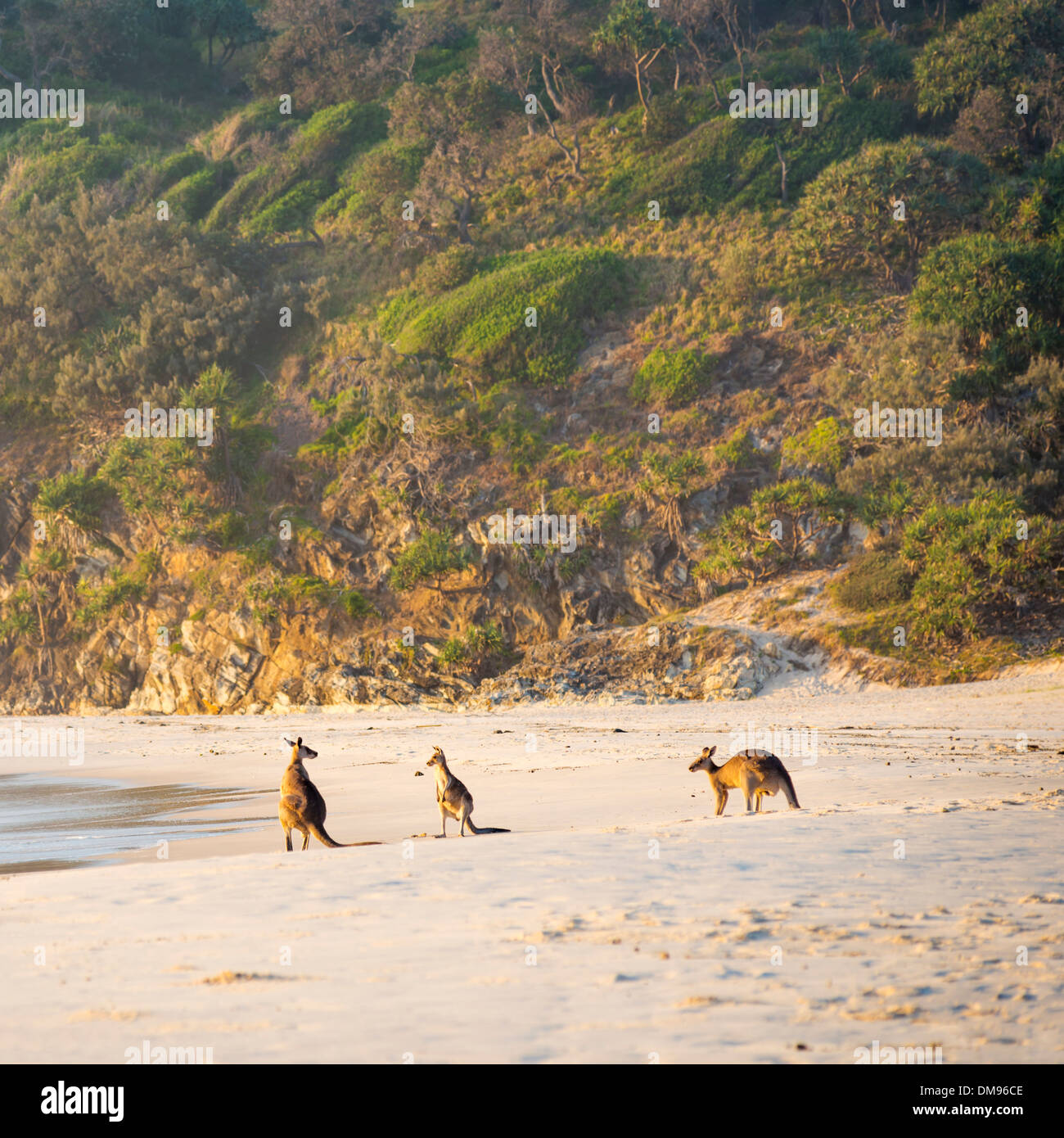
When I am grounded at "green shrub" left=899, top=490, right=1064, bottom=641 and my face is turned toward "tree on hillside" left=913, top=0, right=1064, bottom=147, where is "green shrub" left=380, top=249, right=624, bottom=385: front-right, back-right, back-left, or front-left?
front-left

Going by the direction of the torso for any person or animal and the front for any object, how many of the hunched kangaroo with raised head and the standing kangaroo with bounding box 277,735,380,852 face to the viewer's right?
0

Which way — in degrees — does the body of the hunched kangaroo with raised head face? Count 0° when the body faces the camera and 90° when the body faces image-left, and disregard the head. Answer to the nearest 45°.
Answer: approximately 90°

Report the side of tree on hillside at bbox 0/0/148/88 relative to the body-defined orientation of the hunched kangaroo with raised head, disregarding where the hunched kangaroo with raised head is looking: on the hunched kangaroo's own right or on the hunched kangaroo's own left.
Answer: on the hunched kangaroo's own right

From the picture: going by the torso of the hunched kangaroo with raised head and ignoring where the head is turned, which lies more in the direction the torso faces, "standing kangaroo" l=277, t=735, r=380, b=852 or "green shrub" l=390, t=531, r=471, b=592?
the standing kangaroo

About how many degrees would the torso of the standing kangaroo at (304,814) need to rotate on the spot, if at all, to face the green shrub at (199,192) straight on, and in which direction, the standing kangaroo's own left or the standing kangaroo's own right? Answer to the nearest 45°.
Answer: approximately 45° to the standing kangaroo's own right

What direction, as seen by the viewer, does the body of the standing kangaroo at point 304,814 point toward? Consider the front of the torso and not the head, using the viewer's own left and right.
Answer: facing away from the viewer and to the left of the viewer

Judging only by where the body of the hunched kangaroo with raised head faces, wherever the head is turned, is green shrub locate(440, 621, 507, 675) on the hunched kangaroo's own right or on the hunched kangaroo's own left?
on the hunched kangaroo's own right

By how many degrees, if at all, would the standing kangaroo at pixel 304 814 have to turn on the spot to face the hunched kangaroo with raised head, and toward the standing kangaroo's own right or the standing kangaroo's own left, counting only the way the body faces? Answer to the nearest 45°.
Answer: approximately 135° to the standing kangaroo's own right

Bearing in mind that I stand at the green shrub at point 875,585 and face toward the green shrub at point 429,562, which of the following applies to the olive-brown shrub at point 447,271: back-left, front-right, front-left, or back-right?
front-right

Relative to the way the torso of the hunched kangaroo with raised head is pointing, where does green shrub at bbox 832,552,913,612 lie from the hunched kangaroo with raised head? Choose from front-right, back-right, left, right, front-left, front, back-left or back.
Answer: right

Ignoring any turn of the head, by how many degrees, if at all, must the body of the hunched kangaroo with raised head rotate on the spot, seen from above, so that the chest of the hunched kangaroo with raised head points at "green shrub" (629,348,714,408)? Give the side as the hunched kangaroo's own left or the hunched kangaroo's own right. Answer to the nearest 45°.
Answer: approximately 90° to the hunched kangaroo's own right
